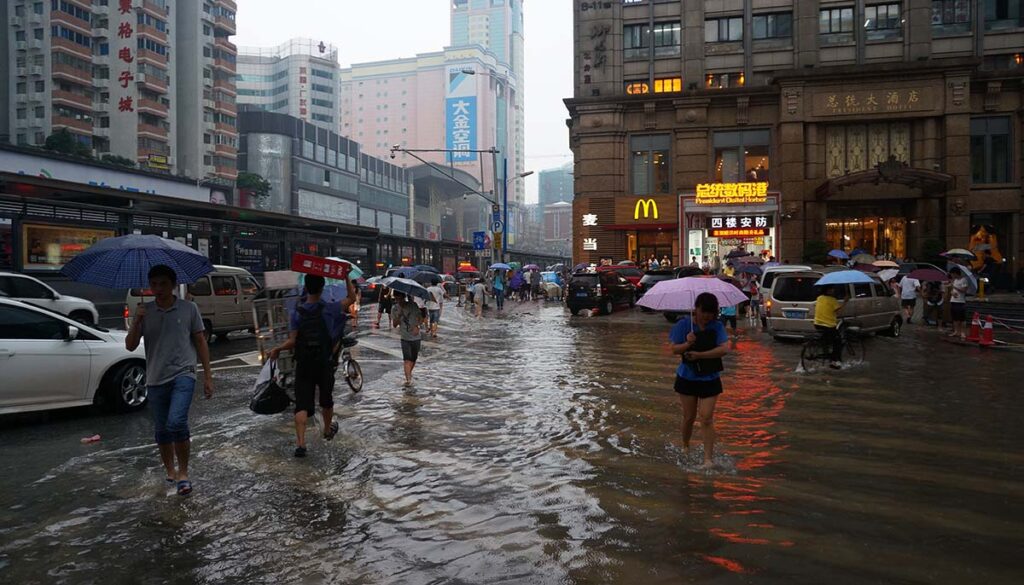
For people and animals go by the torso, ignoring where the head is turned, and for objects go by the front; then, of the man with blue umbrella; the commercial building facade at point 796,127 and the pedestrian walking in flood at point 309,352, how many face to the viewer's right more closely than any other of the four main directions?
0

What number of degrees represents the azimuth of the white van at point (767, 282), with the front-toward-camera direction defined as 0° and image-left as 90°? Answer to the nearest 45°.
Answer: approximately 225°

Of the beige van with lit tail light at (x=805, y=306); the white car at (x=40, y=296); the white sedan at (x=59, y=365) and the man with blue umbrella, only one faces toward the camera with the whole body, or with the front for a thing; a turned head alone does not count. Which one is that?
the man with blue umbrella

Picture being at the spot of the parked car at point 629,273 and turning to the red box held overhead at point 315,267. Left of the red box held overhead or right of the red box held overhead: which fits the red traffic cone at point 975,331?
left

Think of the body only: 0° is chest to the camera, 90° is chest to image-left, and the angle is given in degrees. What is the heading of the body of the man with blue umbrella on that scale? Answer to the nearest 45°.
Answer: approximately 0°

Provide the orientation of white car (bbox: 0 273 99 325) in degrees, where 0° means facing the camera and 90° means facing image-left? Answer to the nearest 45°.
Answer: approximately 270°

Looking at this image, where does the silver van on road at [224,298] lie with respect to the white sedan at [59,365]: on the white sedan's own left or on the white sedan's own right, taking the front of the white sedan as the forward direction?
on the white sedan's own left

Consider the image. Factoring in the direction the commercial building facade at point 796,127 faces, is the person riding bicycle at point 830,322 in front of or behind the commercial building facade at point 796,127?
in front

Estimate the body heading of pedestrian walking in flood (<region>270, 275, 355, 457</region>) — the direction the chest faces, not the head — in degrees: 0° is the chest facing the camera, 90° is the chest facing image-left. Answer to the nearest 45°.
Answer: approximately 180°

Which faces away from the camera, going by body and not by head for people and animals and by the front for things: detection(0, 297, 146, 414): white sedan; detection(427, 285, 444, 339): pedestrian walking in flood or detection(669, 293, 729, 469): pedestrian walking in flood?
detection(427, 285, 444, 339): pedestrian walking in flood

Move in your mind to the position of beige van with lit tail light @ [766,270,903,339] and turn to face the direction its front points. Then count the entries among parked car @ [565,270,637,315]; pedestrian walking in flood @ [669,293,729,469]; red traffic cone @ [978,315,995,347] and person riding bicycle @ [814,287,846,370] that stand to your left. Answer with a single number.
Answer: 1

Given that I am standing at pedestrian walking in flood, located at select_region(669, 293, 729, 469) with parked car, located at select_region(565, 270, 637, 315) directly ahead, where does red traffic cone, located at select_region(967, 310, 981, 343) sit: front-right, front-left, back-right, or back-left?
front-right

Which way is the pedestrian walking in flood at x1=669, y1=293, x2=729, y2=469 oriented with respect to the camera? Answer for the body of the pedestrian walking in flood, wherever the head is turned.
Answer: toward the camera

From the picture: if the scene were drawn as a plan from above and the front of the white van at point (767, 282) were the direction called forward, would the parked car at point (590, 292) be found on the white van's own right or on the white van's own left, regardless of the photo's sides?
on the white van's own left

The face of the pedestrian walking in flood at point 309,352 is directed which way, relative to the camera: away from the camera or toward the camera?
away from the camera

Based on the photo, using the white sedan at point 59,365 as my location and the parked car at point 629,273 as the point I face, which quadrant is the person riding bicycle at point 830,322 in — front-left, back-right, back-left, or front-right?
front-right

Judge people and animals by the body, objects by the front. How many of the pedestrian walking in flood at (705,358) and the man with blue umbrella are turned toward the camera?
2
